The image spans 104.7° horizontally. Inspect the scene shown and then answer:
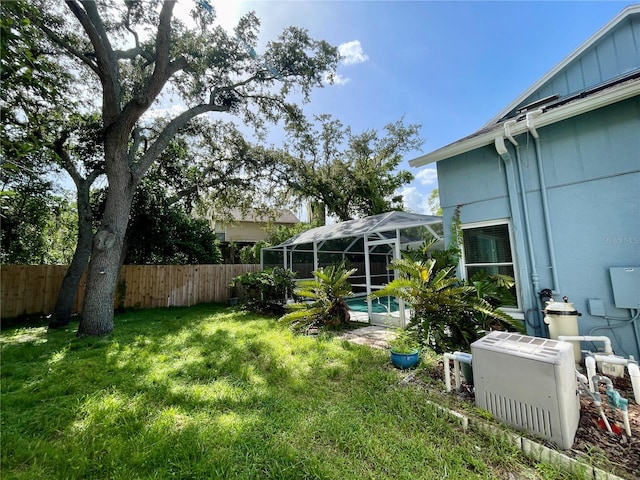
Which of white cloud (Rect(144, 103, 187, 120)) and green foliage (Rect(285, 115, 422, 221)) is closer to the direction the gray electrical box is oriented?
the white cloud

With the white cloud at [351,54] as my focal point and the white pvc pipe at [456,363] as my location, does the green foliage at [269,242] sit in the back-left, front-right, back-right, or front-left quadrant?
front-left

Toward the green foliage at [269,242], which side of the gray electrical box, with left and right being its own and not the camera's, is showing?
right

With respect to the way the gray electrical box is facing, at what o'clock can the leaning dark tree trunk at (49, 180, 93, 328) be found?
The leaning dark tree trunk is roughly at 2 o'clock from the gray electrical box.

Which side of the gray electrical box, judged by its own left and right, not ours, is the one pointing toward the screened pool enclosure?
right

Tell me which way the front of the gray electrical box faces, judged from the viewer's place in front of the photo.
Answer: facing the viewer

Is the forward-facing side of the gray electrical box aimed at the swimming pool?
no

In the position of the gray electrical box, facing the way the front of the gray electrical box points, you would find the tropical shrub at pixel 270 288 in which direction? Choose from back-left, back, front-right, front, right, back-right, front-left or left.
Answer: right

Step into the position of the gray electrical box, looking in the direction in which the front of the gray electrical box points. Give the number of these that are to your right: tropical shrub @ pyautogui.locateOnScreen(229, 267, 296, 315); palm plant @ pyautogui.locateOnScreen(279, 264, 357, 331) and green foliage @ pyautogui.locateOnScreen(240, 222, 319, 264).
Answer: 3

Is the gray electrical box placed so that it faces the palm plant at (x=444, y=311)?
no

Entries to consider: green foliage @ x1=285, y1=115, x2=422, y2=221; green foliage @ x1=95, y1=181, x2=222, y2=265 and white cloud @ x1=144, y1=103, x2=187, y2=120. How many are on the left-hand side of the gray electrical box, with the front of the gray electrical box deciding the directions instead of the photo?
0

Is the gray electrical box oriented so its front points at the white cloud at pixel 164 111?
no
